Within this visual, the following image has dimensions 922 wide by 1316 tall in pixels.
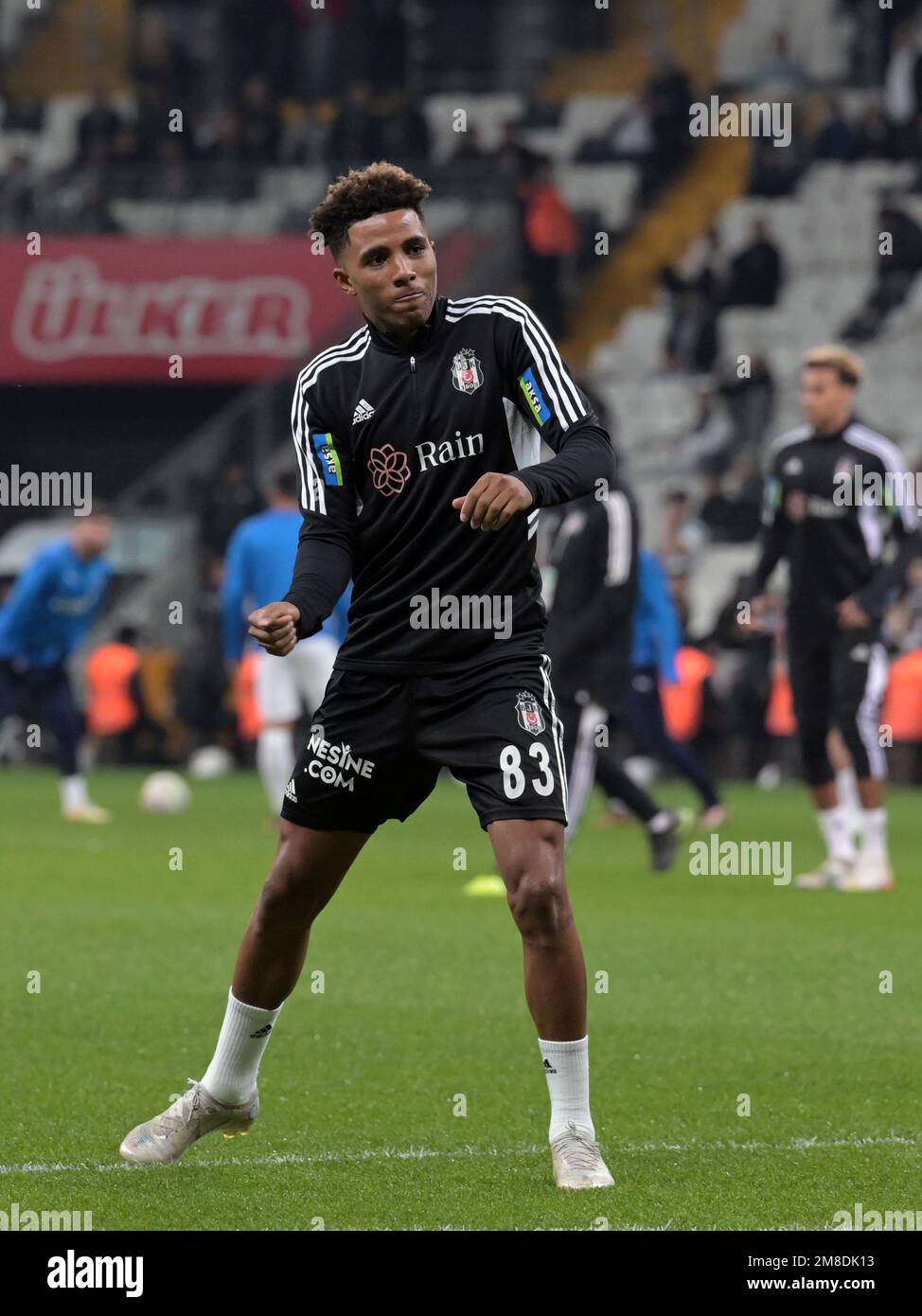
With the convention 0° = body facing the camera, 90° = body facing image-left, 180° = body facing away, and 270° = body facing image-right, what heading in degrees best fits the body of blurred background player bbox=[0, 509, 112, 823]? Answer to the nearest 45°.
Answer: approximately 315°

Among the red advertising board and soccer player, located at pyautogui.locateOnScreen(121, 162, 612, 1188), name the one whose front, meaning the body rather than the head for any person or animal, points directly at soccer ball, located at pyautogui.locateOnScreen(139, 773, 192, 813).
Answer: the red advertising board
